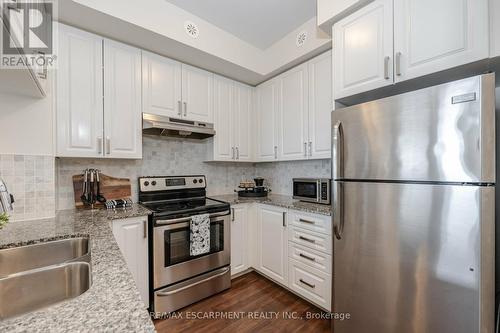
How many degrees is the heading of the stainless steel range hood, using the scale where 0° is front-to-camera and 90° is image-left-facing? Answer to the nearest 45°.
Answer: approximately 315°

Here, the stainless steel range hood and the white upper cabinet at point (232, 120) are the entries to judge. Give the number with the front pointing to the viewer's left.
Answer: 0

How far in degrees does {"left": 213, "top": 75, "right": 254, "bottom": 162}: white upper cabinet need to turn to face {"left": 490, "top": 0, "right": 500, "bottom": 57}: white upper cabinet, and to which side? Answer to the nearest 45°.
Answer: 0° — it already faces it

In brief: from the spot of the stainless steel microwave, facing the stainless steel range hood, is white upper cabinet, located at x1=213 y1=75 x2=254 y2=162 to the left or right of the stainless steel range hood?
right

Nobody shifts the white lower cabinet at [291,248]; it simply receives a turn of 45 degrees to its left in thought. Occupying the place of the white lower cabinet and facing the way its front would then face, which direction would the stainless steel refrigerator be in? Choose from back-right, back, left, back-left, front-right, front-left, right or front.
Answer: front-left

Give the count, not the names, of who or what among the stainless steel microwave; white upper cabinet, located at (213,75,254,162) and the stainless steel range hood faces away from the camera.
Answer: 0

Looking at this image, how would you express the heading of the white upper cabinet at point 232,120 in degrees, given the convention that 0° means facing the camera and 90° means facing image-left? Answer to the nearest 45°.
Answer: approximately 315°

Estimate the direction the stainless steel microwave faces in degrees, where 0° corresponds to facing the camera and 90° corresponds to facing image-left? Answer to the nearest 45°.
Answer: approximately 45°

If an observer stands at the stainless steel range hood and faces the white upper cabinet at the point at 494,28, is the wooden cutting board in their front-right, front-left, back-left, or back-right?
back-right

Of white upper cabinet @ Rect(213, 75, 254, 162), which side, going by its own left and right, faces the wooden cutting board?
right
